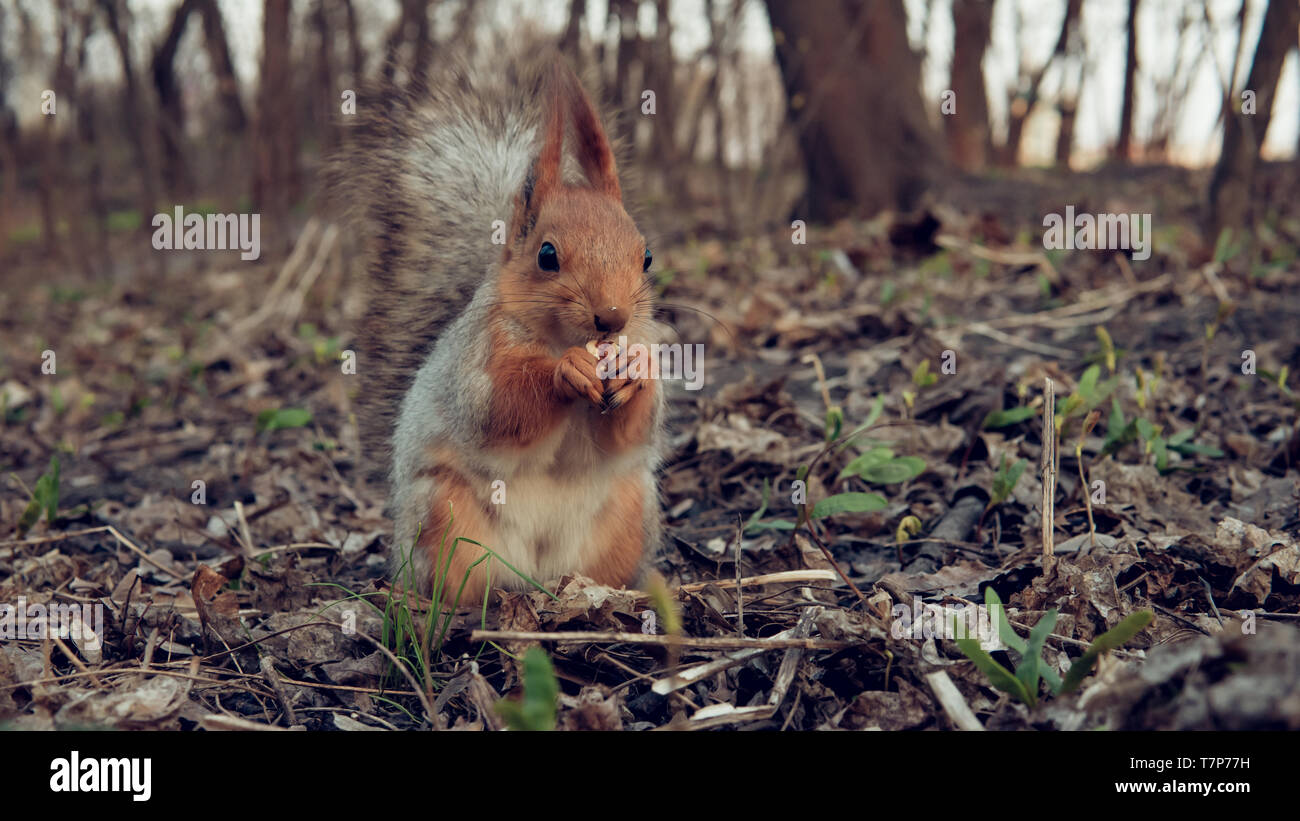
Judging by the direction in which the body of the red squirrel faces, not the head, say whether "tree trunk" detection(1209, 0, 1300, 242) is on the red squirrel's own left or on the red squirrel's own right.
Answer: on the red squirrel's own left

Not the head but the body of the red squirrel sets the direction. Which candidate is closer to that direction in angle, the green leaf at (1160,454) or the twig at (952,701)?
the twig

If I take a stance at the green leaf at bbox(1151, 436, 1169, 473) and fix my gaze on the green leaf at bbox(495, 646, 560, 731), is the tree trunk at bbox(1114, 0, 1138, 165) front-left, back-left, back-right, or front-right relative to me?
back-right

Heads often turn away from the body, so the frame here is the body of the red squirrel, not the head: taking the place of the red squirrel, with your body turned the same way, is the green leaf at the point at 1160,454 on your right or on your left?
on your left

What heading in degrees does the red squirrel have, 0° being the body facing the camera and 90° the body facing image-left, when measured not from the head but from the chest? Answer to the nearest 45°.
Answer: approximately 315°

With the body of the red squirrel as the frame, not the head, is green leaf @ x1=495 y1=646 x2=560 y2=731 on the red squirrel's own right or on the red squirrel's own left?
on the red squirrel's own right

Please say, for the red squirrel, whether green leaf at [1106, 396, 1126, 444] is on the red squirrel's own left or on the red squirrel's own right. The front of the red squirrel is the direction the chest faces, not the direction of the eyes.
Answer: on the red squirrel's own left

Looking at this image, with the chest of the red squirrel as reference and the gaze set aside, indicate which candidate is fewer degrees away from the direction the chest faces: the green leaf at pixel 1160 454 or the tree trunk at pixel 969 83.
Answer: the green leaf

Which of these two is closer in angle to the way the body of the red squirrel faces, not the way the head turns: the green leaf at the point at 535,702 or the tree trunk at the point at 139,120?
the green leaf
